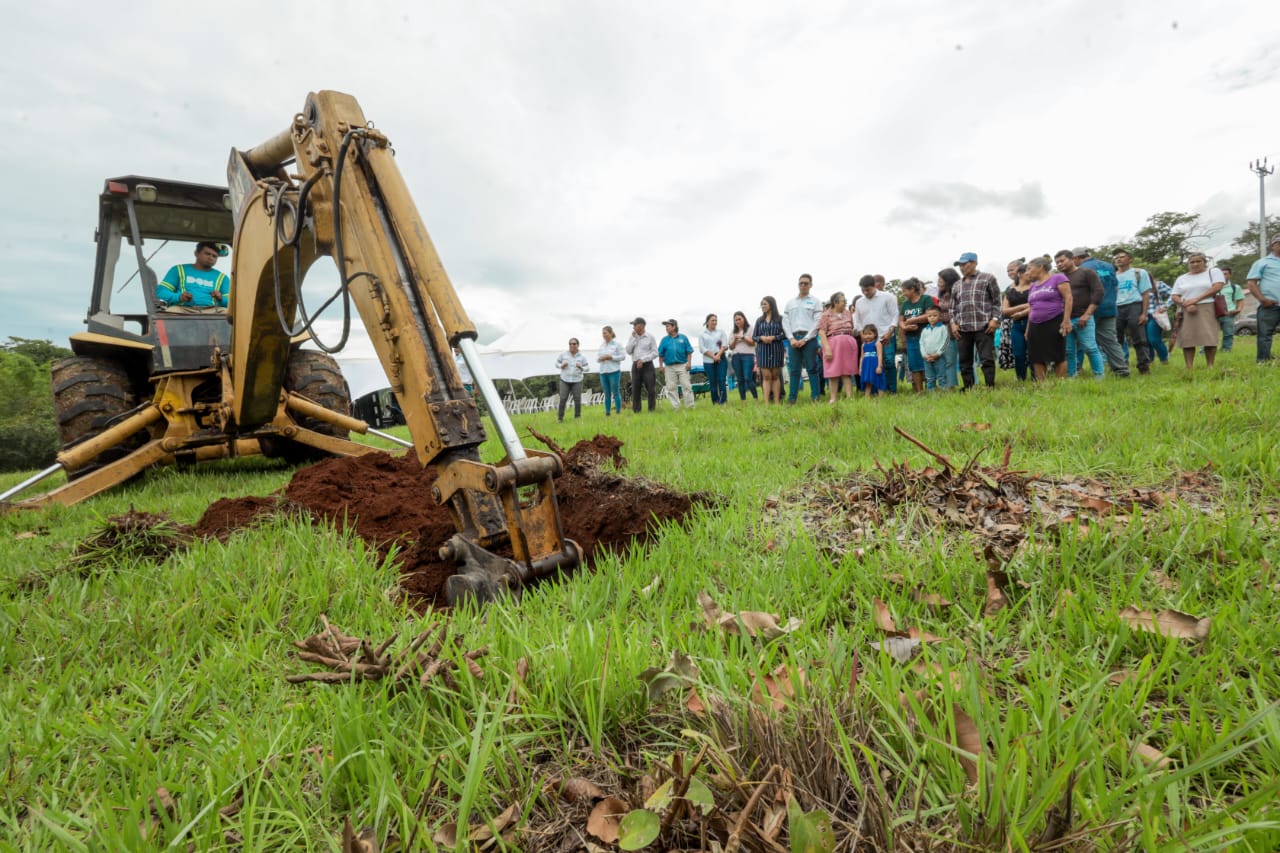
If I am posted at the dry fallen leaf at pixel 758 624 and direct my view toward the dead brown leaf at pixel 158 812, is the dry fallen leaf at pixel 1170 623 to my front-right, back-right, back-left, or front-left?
back-left

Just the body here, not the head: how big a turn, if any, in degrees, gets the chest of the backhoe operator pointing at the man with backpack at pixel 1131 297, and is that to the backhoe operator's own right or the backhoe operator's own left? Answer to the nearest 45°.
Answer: approximately 90° to the backhoe operator's own left

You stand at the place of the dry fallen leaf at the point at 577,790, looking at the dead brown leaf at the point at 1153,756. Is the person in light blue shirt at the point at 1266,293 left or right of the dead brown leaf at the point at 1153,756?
left

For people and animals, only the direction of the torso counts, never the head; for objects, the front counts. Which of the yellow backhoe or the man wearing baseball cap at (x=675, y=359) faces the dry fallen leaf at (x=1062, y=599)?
the man wearing baseball cap

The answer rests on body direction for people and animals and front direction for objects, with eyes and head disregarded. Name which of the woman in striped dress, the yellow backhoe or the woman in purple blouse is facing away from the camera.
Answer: the yellow backhoe

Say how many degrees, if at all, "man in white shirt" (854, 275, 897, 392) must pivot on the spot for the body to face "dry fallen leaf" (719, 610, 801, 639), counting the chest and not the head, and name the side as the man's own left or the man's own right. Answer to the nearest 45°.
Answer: approximately 45° to the man's own left

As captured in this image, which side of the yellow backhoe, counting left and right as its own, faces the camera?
back

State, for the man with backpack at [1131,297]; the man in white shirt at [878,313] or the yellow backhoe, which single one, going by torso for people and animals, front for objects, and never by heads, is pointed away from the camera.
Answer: the yellow backhoe

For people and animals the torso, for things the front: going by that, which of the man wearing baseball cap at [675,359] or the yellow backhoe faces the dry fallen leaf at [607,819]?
the man wearing baseball cap

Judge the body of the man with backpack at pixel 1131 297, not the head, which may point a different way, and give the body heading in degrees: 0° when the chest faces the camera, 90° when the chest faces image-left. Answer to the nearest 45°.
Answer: approximately 45°
